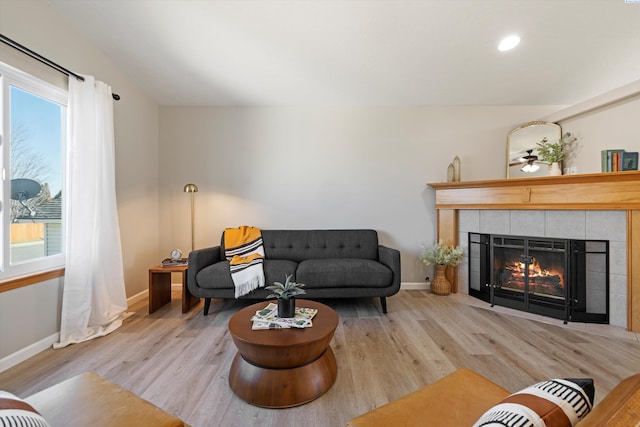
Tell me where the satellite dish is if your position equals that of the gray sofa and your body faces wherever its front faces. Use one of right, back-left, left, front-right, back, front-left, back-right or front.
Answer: right

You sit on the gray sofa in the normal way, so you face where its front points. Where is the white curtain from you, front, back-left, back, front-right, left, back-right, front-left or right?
right

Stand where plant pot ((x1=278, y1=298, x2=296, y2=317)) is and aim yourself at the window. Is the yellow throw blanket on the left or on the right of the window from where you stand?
right

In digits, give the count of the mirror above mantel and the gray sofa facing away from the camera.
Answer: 0

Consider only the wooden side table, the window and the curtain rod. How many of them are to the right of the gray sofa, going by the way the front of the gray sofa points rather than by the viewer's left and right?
3

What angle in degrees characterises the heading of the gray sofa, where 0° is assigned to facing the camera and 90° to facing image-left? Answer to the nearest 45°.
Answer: approximately 0°

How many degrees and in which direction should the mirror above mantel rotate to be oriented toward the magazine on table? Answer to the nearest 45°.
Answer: approximately 45° to its left

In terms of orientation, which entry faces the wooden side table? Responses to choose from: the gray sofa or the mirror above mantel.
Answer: the mirror above mantel

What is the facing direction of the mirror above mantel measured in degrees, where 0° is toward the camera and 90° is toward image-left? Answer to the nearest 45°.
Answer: approximately 45°

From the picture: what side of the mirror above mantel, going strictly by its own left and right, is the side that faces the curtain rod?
front

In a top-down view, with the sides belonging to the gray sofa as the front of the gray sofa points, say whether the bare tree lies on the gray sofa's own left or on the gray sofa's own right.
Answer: on the gray sofa's own right

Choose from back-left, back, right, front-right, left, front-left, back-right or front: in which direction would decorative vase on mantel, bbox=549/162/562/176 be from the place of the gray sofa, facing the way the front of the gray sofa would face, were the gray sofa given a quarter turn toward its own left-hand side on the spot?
front

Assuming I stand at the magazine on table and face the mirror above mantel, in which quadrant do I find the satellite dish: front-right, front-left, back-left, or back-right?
back-left

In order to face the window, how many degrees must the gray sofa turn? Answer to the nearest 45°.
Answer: approximately 90° to its right
